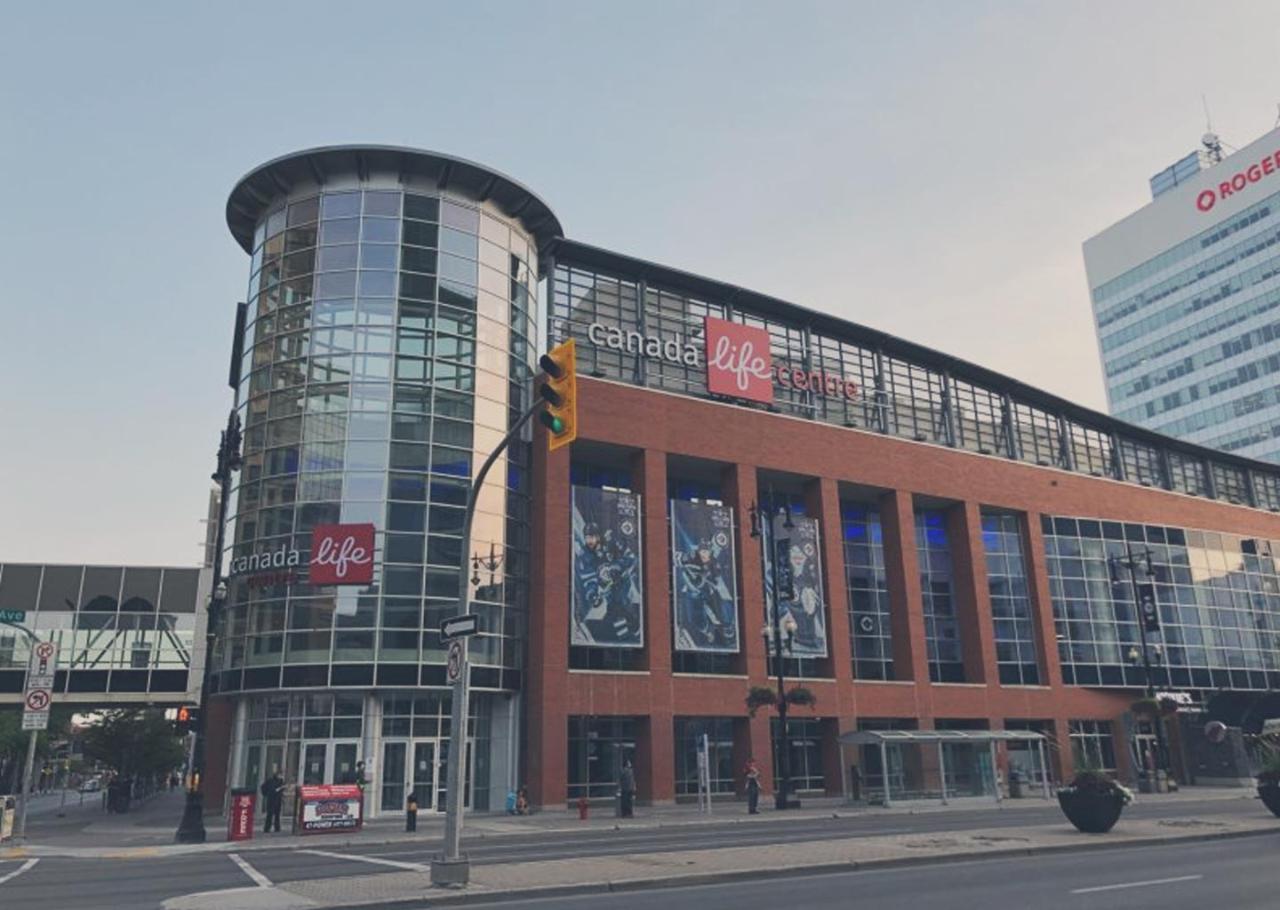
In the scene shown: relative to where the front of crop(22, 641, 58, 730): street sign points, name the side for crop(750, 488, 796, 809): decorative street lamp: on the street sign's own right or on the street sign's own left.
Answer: on the street sign's own left

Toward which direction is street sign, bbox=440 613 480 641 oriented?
toward the camera

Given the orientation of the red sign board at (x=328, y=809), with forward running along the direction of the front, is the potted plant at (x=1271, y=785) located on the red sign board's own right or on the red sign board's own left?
on the red sign board's own left

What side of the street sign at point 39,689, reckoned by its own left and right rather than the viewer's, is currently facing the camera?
front

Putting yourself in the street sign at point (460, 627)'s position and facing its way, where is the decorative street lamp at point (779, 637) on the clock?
The decorative street lamp is roughly at 7 o'clock from the street sign.

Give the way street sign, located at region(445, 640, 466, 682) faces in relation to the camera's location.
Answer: facing the viewer and to the left of the viewer

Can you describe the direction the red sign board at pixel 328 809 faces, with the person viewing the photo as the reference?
facing the viewer

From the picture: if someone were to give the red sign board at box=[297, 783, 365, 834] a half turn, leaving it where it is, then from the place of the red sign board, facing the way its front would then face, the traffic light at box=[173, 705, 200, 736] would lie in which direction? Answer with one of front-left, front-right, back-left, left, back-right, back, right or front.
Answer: left

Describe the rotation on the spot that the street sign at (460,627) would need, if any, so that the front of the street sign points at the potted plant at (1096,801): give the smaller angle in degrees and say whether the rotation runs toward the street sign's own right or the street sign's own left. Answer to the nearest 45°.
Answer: approximately 90° to the street sign's own left

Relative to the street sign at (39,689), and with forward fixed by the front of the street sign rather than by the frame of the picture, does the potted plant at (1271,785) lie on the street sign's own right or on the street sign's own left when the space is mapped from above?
on the street sign's own left

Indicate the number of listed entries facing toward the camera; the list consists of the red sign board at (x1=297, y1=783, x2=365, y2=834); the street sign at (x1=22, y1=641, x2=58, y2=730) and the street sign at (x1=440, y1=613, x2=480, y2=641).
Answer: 3

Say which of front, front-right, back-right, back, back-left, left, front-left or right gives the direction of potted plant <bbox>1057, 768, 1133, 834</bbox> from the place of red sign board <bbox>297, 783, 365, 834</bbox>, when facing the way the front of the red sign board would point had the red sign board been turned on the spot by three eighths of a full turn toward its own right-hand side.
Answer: back

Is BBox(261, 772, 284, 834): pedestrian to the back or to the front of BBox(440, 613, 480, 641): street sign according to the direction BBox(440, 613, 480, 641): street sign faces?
to the back

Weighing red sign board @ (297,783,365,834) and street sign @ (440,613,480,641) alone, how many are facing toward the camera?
2
